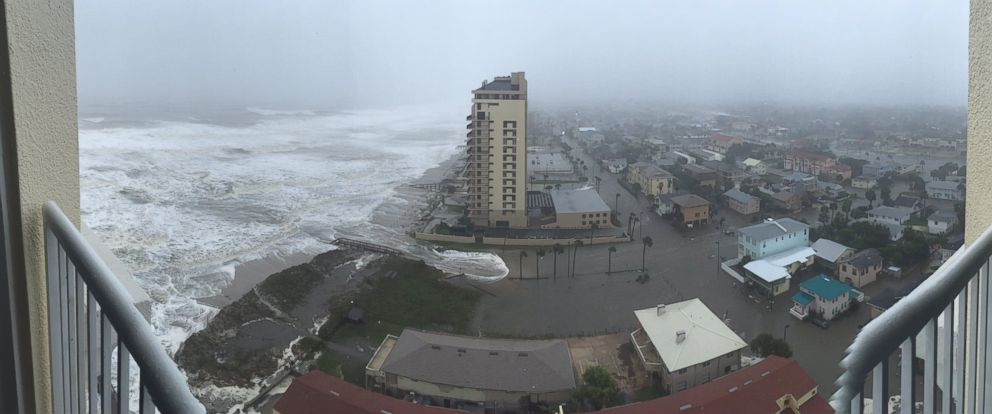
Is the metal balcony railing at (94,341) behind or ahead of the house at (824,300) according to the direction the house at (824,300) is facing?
ahead

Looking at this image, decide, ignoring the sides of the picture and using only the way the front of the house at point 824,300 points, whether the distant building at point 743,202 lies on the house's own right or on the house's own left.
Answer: on the house's own right

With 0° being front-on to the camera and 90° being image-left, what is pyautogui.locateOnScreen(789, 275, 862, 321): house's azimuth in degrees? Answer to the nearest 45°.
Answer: approximately 45°

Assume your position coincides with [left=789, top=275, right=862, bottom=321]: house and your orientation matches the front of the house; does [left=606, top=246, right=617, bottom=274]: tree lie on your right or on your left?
on your right

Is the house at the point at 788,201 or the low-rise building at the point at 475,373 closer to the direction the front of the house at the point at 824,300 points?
the low-rise building

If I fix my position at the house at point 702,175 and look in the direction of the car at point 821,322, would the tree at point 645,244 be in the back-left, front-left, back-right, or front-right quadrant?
front-right

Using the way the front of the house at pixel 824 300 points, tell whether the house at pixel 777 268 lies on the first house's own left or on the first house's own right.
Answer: on the first house's own right

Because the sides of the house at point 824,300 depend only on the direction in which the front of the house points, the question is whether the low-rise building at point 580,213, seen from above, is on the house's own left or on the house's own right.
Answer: on the house's own right
